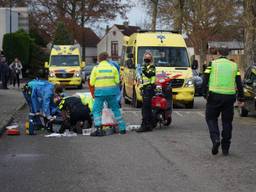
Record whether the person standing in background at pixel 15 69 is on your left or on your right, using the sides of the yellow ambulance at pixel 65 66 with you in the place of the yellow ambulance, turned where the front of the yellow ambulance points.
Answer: on your right

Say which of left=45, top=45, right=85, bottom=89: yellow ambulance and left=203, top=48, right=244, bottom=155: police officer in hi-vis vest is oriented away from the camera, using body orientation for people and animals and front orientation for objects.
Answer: the police officer in hi-vis vest

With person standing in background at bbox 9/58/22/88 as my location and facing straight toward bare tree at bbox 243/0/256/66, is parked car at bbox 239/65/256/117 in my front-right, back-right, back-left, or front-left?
front-right

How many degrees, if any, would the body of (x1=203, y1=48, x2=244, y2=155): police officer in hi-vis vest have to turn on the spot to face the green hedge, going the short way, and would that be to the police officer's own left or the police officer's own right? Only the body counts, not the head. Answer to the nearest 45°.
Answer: approximately 45° to the police officer's own left

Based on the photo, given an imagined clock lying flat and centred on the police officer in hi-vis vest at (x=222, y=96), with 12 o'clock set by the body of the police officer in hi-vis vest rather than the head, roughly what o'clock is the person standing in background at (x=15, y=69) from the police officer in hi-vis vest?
The person standing in background is roughly at 11 o'clock from the police officer in hi-vis vest.

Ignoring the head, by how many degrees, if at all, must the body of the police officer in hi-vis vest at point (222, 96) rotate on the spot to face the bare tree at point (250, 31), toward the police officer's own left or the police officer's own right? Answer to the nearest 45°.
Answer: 0° — they already face it

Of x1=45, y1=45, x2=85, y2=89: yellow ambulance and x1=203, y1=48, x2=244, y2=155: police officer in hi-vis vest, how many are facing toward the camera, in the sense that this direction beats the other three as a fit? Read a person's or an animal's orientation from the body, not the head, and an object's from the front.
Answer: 1

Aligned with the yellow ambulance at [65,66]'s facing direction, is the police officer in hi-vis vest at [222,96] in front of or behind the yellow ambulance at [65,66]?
in front

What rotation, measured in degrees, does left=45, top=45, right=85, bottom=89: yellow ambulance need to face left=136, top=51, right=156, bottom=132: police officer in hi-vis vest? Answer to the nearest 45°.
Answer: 0° — it already faces them

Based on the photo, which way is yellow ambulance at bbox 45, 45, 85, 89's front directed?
toward the camera

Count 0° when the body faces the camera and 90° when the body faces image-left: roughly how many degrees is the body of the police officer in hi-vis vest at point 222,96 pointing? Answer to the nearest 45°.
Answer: approximately 180°

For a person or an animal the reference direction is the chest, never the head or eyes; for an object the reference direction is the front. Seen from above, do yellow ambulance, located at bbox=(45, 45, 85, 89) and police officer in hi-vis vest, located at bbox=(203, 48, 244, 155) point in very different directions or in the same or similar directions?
very different directions

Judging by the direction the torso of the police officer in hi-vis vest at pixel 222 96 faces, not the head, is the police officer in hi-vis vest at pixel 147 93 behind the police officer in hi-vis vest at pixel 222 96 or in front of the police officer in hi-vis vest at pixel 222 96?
in front
